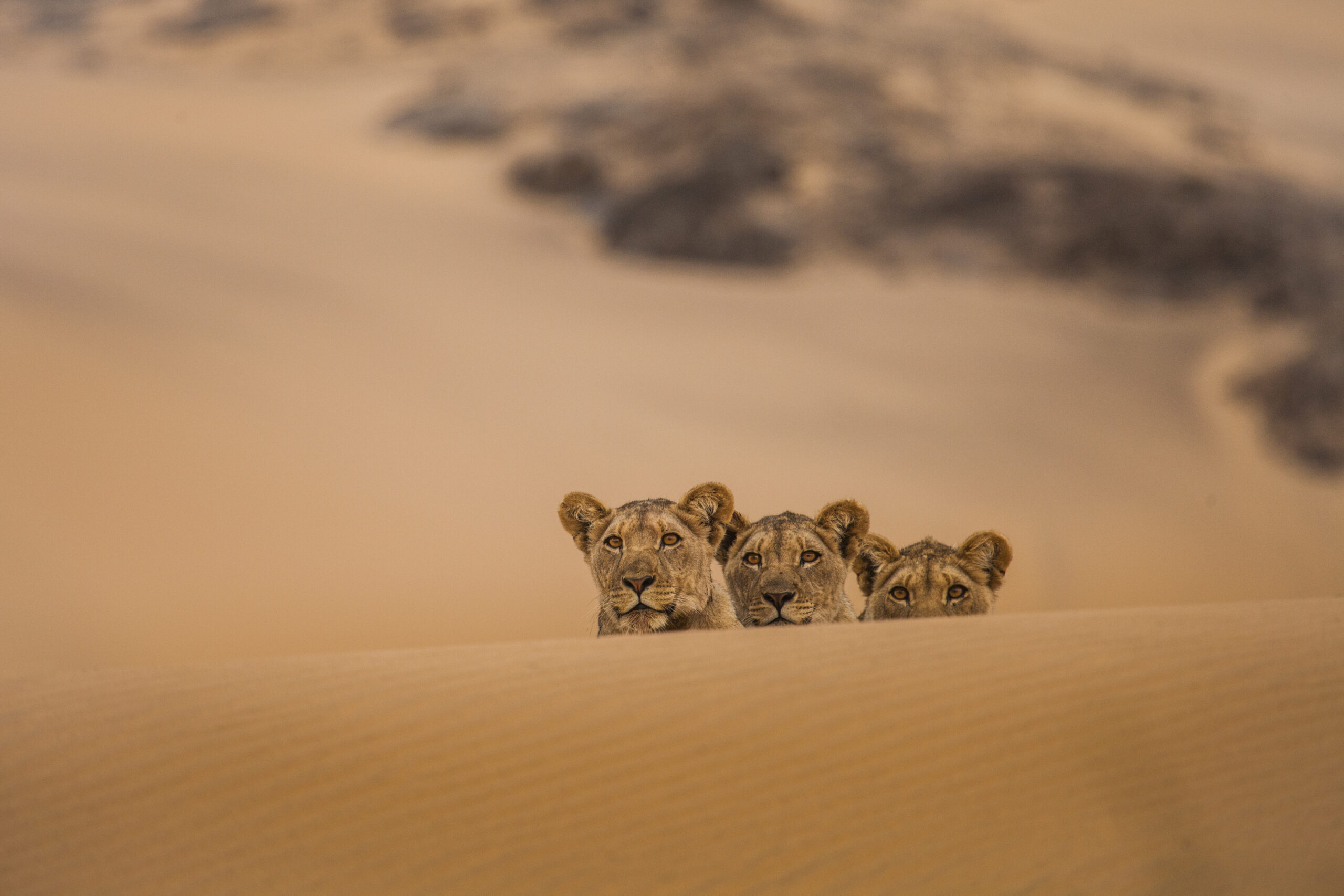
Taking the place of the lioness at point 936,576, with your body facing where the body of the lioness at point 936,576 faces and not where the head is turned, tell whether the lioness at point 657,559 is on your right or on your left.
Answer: on your right

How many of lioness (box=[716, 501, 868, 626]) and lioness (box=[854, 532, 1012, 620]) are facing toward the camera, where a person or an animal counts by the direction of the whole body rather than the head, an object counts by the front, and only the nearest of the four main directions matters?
2

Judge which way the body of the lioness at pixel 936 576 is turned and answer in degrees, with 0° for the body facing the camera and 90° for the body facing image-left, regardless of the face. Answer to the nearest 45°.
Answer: approximately 0°
